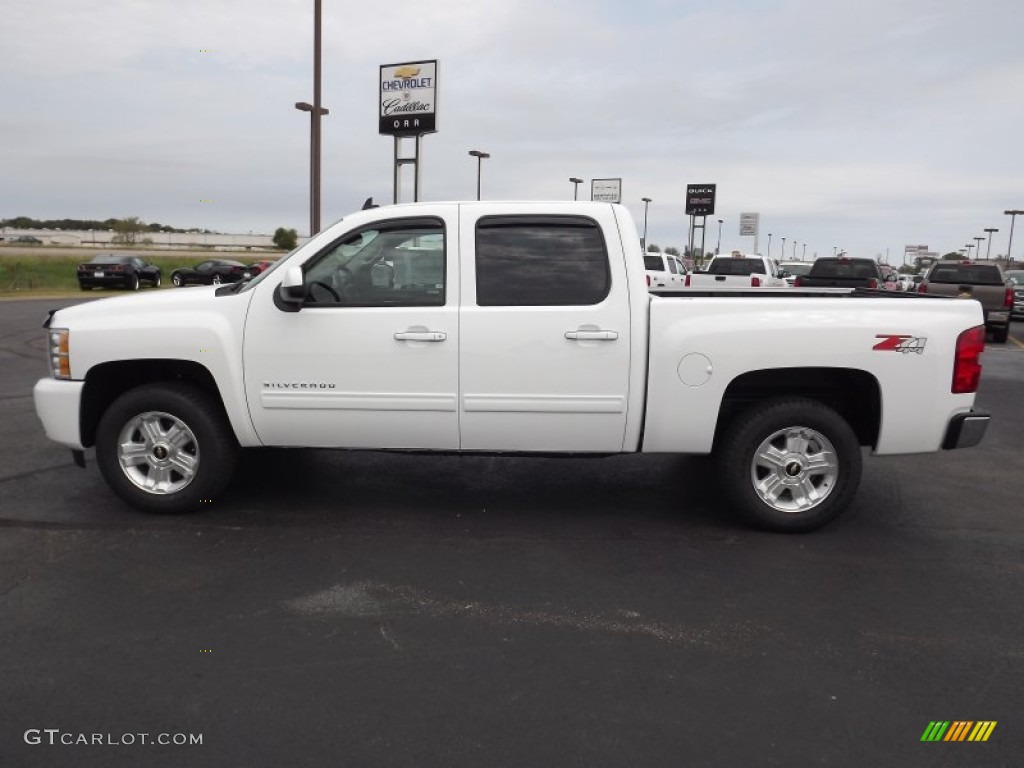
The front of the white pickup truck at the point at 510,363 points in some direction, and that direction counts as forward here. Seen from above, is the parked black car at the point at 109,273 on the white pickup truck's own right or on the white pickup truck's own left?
on the white pickup truck's own right

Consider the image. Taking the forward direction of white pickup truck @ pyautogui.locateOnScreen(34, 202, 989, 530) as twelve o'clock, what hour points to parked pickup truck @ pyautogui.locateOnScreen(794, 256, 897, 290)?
The parked pickup truck is roughly at 4 o'clock from the white pickup truck.

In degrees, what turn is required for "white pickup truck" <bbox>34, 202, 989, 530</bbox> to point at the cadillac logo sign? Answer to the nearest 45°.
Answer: approximately 90° to its right

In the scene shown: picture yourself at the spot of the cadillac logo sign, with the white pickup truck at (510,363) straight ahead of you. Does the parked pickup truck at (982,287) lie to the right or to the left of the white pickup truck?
left

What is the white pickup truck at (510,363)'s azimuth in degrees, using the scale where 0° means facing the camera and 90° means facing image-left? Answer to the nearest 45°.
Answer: approximately 90°

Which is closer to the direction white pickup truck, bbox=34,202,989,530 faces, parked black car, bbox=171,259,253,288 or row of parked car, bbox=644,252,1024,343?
the parked black car

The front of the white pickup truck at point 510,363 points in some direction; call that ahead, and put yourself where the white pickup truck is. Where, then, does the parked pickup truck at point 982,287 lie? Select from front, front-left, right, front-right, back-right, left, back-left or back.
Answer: back-right

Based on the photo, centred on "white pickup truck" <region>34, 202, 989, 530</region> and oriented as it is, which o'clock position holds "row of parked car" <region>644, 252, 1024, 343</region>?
The row of parked car is roughly at 4 o'clock from the white pickup truck.
